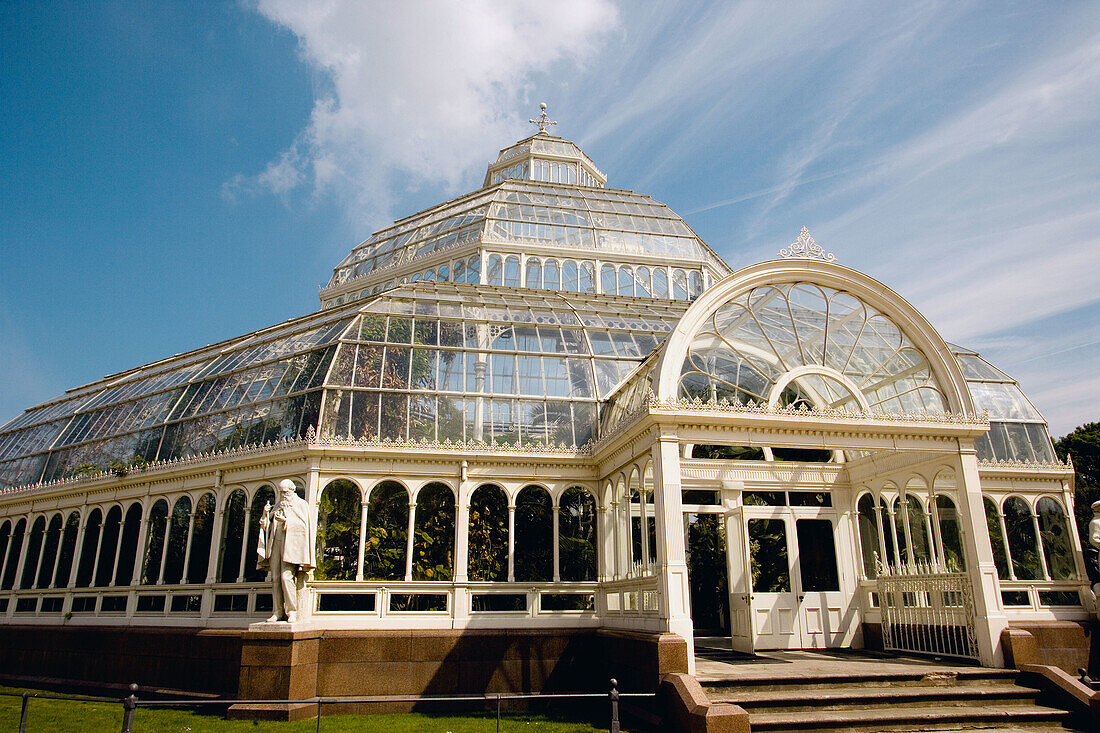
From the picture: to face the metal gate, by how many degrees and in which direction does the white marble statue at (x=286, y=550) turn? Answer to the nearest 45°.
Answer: approximately 135° to its left

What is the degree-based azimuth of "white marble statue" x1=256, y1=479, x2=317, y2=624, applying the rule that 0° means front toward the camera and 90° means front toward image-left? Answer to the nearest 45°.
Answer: approximately 45°
